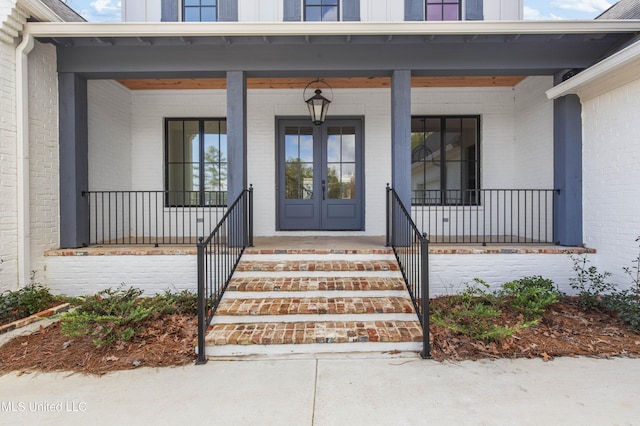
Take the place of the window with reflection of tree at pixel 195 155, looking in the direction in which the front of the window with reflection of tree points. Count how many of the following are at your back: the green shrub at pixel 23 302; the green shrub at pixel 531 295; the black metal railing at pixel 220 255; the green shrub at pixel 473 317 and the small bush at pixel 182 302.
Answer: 0

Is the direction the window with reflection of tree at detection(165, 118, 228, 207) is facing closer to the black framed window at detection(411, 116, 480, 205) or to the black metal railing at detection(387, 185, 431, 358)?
the black metal railing

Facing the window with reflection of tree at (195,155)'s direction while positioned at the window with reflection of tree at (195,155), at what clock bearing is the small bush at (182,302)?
The small bush is roughly at 12 o'clock from the window with reflection of tree.

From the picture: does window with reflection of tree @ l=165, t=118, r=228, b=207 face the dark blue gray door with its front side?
no

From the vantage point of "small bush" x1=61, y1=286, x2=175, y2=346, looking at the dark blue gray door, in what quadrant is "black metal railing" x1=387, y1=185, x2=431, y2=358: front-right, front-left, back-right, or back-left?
front-right

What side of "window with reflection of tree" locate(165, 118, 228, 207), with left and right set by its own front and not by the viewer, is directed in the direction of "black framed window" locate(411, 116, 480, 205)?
left

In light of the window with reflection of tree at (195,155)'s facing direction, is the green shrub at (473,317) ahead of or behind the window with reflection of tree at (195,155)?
ahead

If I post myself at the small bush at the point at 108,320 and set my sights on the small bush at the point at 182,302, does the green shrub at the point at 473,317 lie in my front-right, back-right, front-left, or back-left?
front-right

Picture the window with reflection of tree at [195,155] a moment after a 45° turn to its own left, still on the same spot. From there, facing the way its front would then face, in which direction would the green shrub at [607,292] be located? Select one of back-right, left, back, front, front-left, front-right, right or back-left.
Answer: front

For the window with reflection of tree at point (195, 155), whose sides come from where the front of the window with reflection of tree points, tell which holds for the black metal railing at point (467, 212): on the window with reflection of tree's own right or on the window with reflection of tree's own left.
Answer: on the window with reflection of tree's own left

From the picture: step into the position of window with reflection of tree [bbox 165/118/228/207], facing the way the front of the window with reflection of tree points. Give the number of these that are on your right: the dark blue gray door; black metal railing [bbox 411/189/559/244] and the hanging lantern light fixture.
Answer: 0

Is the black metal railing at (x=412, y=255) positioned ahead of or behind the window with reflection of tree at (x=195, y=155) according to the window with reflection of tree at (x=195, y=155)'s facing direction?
ahead

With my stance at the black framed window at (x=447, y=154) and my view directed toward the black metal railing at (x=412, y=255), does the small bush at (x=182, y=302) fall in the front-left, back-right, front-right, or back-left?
front-right

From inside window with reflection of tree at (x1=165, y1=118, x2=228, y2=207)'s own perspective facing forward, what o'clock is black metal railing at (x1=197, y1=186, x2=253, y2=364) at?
The black metal railing is roughly at 12 o'clock from the window with reflection of tree.

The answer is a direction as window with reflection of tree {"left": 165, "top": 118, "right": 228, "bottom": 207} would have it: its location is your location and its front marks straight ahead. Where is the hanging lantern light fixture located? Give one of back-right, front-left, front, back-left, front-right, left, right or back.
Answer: front-left

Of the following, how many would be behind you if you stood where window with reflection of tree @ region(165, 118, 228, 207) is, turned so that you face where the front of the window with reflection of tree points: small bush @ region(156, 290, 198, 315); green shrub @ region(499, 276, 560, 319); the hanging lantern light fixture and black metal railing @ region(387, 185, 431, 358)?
0

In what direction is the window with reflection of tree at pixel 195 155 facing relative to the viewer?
toward the camera
